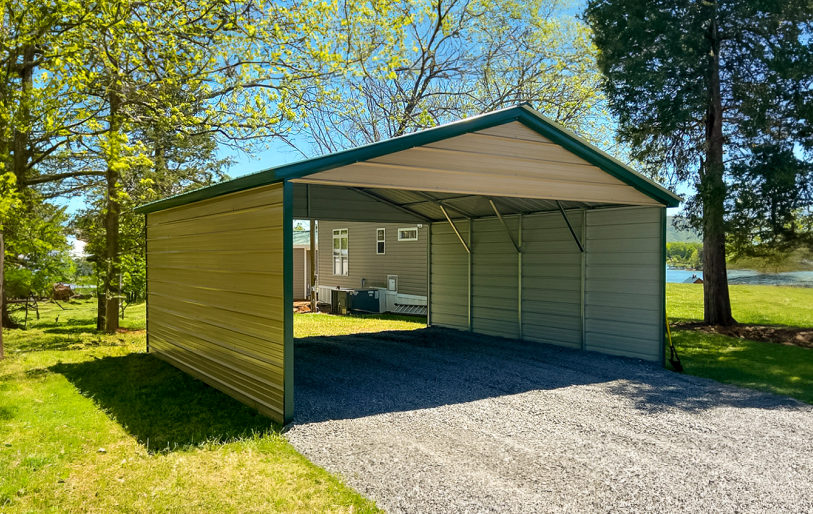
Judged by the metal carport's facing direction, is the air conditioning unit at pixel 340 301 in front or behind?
behind

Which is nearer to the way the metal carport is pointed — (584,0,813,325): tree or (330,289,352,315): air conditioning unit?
the tree

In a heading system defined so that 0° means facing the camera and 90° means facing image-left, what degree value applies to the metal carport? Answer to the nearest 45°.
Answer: approximately 315°

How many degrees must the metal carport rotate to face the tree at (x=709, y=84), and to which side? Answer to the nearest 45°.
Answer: approximately 90° to its left

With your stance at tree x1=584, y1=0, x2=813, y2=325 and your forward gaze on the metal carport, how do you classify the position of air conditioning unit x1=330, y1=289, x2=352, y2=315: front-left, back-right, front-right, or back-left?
front-right

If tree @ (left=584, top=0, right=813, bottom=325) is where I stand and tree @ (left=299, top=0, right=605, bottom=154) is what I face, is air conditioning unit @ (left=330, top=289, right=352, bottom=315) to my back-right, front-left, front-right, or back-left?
front-left

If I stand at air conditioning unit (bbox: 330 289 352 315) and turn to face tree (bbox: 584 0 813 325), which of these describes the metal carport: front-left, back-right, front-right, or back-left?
front-right

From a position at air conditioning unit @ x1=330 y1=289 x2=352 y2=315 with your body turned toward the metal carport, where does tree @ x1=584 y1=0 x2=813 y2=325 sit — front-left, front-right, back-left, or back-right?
front-left

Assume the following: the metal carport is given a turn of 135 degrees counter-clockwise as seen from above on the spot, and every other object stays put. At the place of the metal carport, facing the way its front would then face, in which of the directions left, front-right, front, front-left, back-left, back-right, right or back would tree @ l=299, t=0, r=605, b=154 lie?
front
